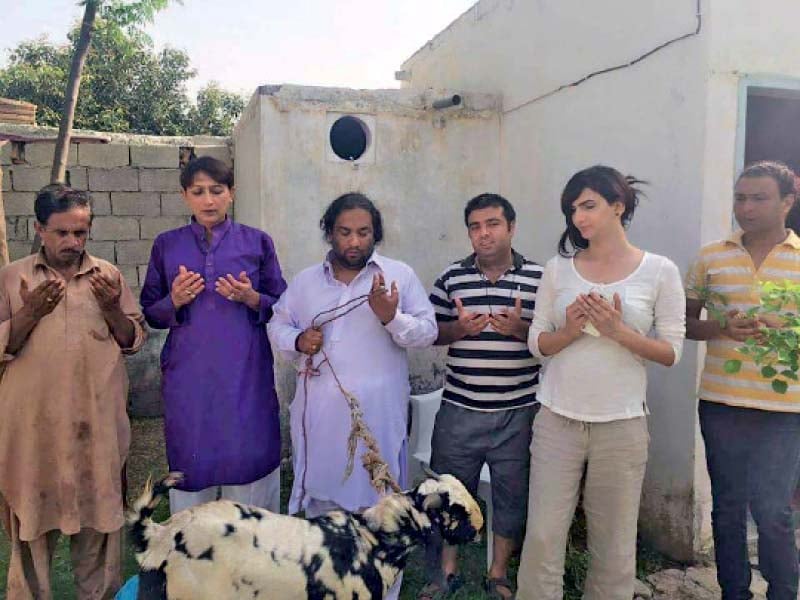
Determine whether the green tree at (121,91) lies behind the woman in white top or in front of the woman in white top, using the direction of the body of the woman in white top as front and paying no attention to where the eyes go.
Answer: behind

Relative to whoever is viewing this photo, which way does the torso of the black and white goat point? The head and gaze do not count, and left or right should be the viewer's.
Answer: facing to the right of the viewer

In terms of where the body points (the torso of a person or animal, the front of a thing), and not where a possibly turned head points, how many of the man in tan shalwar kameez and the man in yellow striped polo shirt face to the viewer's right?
0

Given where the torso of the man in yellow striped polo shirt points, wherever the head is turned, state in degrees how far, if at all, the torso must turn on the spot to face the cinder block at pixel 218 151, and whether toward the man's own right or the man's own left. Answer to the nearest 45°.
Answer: approximately 90° to the man's own right

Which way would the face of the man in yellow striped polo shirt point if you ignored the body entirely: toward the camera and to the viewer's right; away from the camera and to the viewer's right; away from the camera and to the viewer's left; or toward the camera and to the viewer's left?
toward the camera and to the viewer's left

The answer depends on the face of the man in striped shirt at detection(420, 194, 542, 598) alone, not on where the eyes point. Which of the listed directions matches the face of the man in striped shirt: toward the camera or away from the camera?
toward the camera

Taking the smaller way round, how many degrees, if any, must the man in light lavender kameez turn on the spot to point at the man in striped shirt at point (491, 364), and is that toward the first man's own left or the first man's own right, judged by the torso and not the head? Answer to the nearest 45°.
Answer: approximately 90° to the first man's own left

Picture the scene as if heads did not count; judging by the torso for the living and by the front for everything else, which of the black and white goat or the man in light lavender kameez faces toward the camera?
the man in light lavender kameez

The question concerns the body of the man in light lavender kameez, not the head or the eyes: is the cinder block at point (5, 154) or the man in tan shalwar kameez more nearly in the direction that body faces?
the man in tan shalwar kameez

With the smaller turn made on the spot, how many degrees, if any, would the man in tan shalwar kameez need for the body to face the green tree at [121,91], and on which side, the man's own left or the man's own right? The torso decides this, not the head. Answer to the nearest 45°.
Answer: approximately 180°

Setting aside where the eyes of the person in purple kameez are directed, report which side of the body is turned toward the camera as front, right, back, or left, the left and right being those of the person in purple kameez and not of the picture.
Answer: front

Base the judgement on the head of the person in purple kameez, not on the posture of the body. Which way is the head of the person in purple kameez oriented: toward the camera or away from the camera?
toward the camera

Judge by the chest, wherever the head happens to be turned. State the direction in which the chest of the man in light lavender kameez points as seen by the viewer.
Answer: toward the camera

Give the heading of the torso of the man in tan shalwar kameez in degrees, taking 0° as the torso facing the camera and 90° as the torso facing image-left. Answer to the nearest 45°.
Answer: approximately 0°

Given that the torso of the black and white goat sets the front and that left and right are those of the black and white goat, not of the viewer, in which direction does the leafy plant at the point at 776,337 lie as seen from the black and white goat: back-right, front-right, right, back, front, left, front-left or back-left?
front
